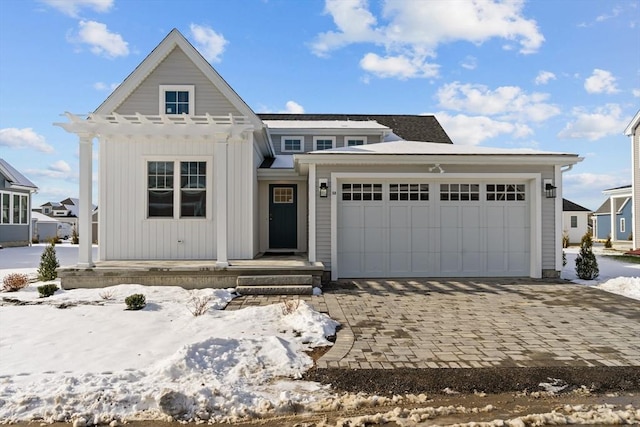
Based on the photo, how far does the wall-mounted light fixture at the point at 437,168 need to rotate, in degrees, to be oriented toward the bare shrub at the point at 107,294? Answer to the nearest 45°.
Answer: approximately 45° to its right

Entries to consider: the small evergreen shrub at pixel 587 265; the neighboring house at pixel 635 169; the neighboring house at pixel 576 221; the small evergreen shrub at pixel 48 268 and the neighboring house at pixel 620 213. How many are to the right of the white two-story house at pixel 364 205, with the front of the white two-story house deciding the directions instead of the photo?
1

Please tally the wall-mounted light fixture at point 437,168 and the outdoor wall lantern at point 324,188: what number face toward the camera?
2

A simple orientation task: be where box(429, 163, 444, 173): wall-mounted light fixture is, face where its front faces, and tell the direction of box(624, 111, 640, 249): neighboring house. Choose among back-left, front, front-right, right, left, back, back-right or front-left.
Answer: back-left

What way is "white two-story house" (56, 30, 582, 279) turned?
toward the camera

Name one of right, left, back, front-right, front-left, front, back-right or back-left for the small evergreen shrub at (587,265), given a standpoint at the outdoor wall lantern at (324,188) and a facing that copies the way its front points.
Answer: left

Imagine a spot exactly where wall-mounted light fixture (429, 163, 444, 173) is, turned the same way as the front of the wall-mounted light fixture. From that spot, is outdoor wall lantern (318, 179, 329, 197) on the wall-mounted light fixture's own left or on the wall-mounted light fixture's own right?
on the wall-mounted light fixture's own right

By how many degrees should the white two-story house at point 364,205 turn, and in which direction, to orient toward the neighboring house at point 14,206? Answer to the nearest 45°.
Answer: approximately 135° to its right

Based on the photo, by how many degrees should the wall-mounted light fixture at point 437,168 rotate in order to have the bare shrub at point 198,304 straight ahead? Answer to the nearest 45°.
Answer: approximately 45° to its right

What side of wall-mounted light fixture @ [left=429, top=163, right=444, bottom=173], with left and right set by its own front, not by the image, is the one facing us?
front

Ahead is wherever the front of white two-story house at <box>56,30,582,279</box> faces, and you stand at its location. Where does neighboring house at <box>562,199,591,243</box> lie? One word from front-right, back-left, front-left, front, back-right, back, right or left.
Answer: back-left
